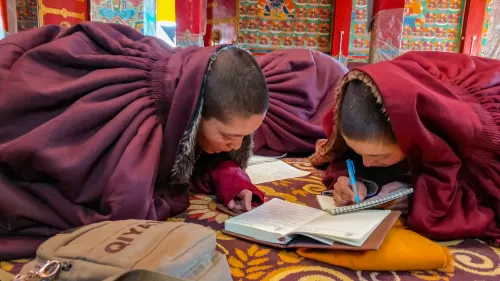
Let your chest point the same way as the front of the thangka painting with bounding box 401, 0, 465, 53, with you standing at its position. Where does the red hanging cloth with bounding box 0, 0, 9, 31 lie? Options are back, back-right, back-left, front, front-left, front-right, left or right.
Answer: front-right

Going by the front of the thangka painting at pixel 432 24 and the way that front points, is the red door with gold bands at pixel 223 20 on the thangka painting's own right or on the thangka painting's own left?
on the thangka painting's own right

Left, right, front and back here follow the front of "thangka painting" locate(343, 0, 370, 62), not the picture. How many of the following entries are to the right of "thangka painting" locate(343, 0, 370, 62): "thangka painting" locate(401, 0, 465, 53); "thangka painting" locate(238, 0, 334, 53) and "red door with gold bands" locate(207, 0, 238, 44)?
2

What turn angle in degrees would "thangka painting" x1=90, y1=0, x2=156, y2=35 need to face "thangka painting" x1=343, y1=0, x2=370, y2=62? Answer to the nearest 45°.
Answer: approximately 135° to its left

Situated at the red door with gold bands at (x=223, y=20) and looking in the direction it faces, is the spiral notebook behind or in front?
in front

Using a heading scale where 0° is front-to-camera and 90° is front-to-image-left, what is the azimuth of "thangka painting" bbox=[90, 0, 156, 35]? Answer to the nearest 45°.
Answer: approximately 0°

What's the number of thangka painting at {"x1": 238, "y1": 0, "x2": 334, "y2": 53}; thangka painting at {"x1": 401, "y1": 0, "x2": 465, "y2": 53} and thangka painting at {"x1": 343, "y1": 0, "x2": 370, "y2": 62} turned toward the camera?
3

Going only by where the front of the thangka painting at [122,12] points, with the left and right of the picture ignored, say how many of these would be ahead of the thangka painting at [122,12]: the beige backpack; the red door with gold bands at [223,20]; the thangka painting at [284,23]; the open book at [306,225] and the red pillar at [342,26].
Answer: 2

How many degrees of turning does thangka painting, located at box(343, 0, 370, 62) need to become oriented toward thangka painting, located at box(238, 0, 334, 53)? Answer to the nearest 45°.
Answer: approximately 90° to its right

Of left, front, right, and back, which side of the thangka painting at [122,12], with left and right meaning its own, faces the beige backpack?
front

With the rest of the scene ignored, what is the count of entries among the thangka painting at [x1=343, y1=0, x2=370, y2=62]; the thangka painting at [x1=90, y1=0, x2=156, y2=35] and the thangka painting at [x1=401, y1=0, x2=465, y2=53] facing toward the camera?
3
